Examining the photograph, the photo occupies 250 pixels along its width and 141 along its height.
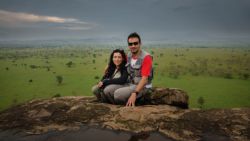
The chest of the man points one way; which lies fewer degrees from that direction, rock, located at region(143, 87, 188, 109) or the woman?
the woman

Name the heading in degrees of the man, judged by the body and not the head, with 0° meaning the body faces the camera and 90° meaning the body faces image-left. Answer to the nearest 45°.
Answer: approximately 45°

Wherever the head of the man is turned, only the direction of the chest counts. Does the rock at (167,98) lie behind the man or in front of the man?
behind

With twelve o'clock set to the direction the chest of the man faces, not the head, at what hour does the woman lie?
The woman is roughly at 2 o'clock from the man.
